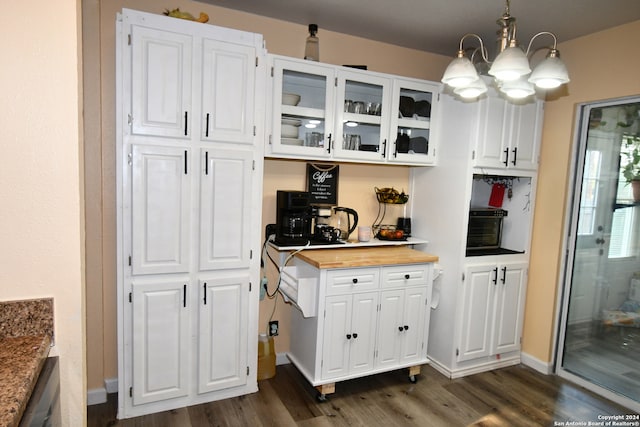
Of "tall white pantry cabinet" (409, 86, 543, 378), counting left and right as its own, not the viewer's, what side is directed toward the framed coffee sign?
right

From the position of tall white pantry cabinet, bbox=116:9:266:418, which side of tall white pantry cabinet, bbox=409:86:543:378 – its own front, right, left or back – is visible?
right

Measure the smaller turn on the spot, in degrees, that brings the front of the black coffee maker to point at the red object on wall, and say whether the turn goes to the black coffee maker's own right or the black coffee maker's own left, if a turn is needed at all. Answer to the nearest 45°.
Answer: approximately 45° to the black coffee maker's own left
